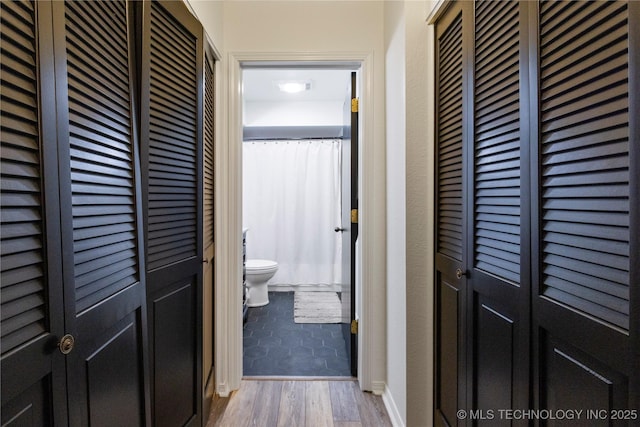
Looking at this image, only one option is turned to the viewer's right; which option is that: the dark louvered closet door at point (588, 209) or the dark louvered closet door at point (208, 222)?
the dark louvered closet door at point (208, 222)

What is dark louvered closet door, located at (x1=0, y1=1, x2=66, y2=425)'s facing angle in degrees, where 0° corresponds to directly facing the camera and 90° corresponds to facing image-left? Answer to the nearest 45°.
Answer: approximately 315°

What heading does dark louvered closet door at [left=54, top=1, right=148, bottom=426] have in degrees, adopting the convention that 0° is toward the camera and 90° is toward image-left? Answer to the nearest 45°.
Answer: approximately 315°

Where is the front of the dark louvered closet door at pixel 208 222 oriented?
to the viewer's right

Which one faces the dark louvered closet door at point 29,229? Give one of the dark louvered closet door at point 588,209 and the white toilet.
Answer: the dark louvered closet door at point 588,209

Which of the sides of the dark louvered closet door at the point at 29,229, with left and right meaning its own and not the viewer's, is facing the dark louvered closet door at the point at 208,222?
left

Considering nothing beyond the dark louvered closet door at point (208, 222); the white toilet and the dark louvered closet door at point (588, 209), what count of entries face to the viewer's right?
2

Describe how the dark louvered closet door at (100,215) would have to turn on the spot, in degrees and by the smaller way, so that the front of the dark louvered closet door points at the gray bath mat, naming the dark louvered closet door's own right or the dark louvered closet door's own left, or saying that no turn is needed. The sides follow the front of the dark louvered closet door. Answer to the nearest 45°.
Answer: approximately 90° to the dark louvered closet door's own left

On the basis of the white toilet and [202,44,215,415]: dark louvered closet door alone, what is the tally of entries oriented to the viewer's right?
2

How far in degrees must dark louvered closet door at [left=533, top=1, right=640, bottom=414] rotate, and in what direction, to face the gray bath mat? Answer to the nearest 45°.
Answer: approximately 90° to its right

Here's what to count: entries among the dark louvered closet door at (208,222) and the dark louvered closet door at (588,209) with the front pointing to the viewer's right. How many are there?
1
